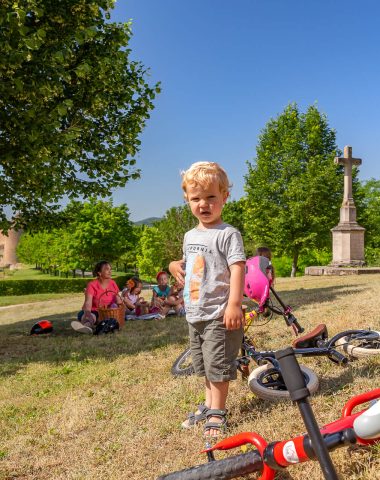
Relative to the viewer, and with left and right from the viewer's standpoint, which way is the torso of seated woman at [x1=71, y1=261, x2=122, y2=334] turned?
facing the viewer and to the right of the viewer

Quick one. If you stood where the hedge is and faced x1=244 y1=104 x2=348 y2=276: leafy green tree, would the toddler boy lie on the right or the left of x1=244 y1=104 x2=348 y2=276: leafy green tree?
right

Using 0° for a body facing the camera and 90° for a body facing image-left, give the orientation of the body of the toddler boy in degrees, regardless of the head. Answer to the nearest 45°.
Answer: approximately 45°

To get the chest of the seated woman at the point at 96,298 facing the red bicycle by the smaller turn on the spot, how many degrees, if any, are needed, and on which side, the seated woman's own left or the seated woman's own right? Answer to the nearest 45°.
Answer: approximately 45° to the seated woman's own right

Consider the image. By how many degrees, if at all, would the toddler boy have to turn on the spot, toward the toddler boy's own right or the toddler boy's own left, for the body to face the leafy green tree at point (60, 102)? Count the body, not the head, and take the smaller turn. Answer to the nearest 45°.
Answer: approximately 90° to the toddler boy's own right

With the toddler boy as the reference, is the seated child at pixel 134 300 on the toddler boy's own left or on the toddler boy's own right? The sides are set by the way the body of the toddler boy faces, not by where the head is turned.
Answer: on the toddler boy's own right

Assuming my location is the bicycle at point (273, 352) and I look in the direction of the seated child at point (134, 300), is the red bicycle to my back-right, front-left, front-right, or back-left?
back-left

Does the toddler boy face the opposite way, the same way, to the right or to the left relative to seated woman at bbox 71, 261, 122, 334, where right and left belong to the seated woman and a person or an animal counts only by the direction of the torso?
to the right

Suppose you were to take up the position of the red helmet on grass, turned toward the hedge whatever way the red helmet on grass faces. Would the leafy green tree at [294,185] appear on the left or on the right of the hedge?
right

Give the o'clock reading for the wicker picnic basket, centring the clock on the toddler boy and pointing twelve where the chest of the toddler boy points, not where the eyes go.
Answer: The wicker picnic basket is roughly at 4 o'clock from the toddler boy.

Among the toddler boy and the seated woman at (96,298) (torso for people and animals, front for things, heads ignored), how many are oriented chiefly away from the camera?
0

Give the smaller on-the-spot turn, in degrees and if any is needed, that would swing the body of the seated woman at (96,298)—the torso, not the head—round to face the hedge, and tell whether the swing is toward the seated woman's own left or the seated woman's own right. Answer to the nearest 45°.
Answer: approximately 135° to the seated woman's own left

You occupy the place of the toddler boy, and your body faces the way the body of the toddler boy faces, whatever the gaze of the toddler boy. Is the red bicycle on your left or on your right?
on your left
